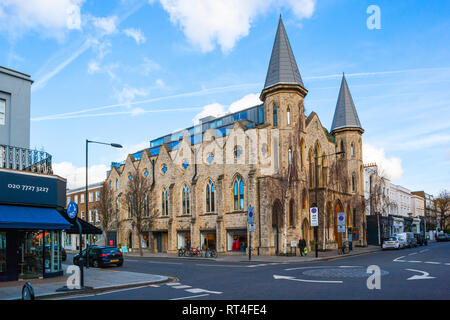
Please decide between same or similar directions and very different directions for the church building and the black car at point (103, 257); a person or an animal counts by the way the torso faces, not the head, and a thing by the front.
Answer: very different directions

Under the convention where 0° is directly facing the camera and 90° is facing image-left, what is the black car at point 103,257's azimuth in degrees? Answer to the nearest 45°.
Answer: approximately 135°
